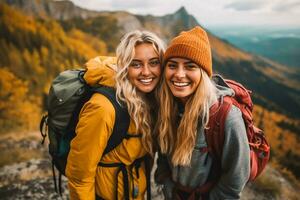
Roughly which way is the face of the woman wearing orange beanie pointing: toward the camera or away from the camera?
toward the camera

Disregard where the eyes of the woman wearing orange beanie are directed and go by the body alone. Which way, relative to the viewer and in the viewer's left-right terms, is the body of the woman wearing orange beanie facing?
facing the viewer and to the left of the viewer

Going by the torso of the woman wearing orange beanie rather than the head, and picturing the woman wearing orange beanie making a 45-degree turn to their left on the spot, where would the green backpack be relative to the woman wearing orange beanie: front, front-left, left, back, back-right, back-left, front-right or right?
right

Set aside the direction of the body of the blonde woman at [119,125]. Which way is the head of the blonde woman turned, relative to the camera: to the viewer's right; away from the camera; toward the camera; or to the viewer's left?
toward the camera

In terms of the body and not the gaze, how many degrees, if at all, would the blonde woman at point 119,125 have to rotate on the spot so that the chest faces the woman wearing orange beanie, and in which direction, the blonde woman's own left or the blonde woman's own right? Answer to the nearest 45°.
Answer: approximately 45° to the blonde woman's own left

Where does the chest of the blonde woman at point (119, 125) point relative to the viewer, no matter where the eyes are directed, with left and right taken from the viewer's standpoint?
facing the viewer and to the right of the viewer

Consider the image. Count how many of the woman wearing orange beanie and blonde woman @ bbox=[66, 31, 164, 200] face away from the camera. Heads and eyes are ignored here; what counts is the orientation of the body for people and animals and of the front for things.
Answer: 0
